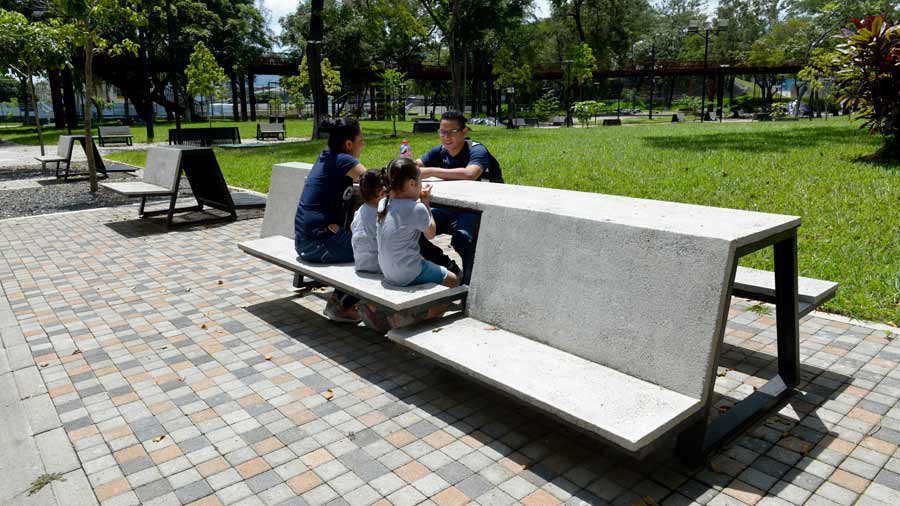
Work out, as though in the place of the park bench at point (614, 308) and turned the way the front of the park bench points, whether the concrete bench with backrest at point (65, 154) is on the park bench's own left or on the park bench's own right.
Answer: on the park bench's own right

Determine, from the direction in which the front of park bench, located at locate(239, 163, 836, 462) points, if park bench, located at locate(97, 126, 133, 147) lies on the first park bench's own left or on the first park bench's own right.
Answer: on the first park bench's own right

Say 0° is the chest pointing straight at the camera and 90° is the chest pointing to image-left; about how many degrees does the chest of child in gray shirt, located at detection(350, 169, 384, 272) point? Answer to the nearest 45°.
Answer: approximately 225°

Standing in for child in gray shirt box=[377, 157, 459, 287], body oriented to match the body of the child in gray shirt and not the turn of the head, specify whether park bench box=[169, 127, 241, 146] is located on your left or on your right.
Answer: on your left

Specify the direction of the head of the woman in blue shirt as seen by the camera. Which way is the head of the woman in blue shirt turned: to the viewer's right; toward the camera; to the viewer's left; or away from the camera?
to the viewer's right

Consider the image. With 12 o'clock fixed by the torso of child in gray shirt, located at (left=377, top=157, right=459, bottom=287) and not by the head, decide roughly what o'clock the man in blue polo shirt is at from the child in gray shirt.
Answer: The man in blue polo shirt is roughly at 11 o'clock from the child in gray shirt.

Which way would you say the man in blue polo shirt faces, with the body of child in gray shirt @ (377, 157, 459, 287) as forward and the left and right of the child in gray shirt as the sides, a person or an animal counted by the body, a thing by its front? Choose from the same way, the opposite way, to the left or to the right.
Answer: the opposite way

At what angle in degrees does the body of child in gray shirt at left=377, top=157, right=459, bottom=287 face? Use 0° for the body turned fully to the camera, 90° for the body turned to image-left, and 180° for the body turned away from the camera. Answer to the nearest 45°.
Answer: approximately 225°

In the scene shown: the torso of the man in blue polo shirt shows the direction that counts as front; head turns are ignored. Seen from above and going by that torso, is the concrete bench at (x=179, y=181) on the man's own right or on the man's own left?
on the man's own right

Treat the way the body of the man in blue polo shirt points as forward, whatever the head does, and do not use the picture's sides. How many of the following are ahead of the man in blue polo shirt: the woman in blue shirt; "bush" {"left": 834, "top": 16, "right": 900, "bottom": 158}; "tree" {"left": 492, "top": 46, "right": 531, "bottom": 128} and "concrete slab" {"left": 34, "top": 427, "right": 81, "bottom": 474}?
2

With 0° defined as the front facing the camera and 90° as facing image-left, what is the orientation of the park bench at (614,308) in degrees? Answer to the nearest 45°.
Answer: approximately 45°

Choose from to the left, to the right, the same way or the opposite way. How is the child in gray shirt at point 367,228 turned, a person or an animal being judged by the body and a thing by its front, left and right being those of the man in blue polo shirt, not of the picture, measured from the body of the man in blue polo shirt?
the opposite way
